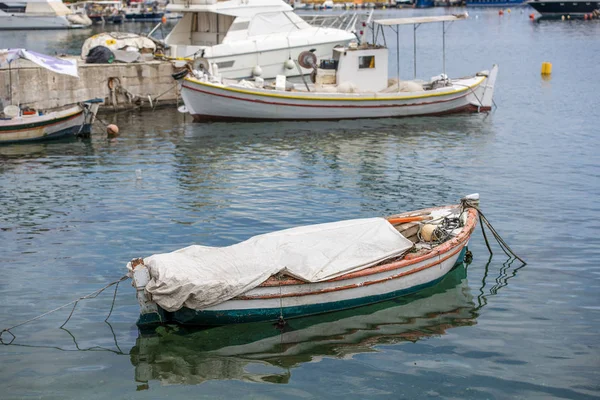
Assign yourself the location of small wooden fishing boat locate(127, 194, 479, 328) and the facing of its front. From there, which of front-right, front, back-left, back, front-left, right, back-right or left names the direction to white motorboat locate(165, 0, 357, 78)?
front-left

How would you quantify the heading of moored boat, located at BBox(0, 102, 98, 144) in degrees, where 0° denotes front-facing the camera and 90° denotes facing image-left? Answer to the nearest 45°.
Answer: approximately 270°

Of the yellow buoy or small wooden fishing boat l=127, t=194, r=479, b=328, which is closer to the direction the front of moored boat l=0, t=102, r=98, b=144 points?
the yellow buoy

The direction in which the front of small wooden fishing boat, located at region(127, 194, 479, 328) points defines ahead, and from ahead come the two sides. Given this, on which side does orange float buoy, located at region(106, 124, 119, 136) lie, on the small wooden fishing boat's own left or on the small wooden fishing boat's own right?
on the small wooden fishing boat's own left
